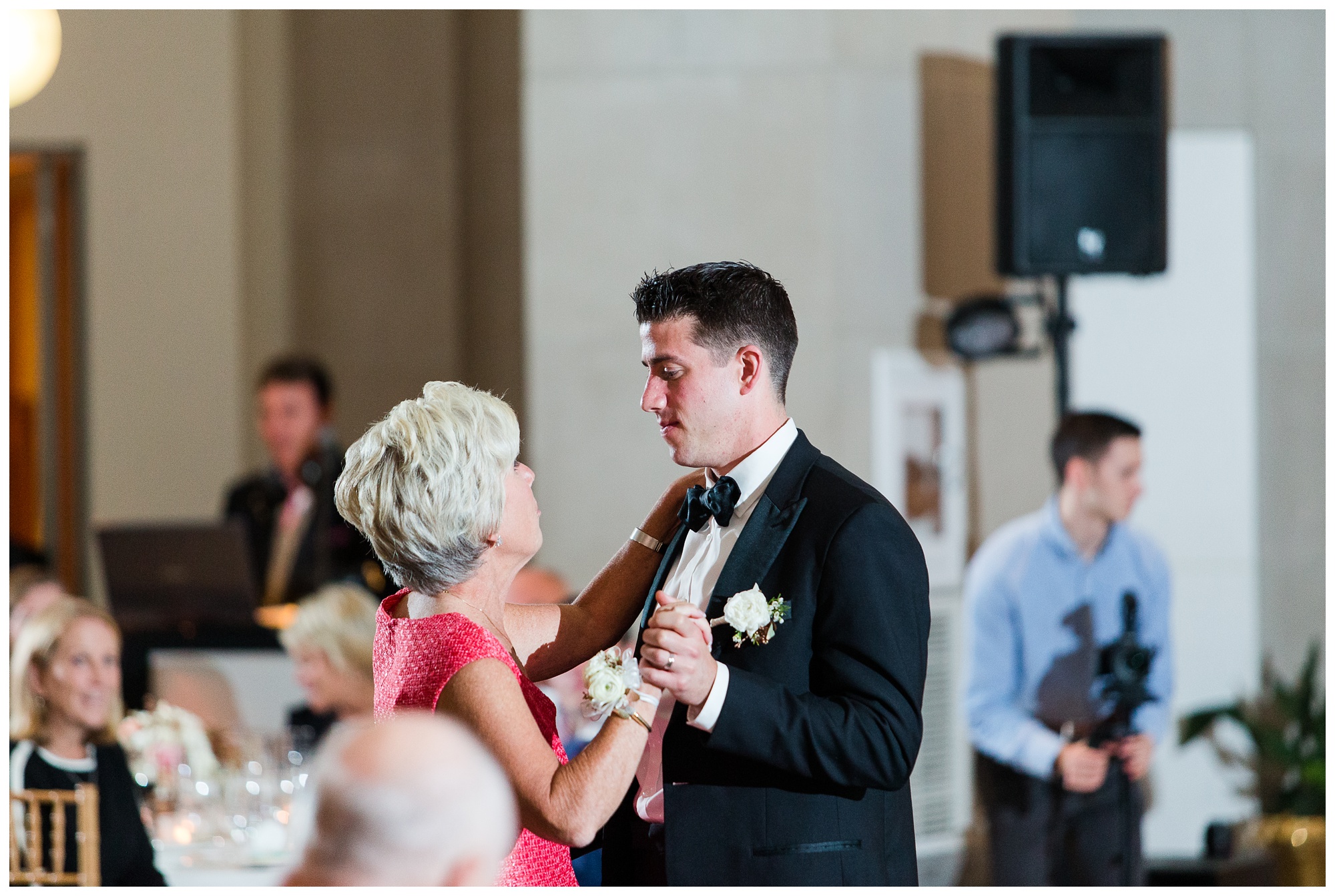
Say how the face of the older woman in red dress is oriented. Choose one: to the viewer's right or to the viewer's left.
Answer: to the viewer's right

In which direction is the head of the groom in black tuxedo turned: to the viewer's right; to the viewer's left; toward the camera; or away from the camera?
to the viewer's left

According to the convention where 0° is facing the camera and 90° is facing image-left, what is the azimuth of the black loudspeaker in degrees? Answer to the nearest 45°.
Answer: approximately 0°

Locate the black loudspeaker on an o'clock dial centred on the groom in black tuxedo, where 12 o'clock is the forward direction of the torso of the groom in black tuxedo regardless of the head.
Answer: The black loudspeaker is roughly at 5 o'clock from the groom in black tuxedo.

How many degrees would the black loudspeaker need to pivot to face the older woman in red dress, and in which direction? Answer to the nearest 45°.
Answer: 0° — it already faces them

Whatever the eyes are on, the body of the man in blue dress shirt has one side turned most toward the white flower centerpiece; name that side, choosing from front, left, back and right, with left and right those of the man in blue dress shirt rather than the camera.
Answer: right
